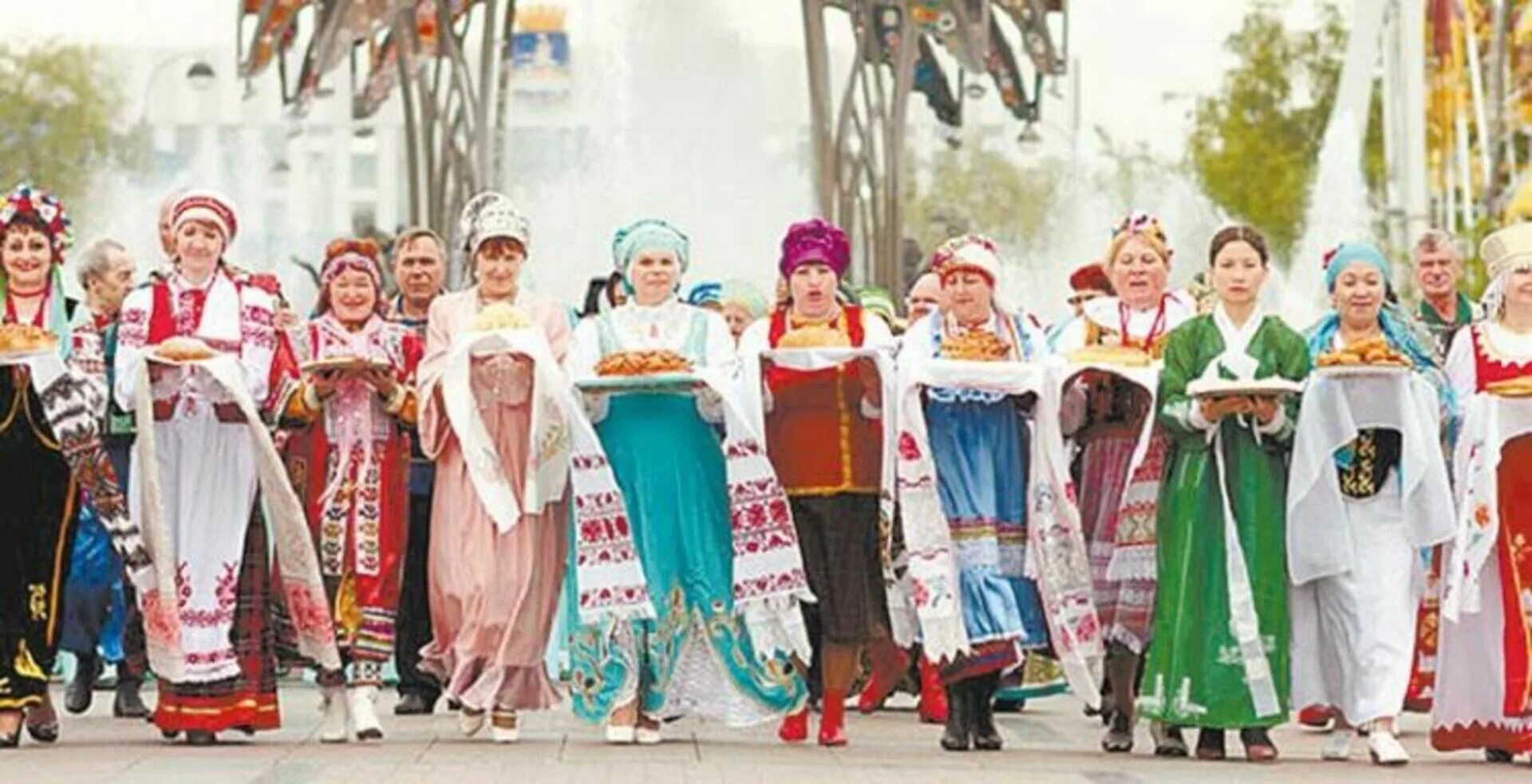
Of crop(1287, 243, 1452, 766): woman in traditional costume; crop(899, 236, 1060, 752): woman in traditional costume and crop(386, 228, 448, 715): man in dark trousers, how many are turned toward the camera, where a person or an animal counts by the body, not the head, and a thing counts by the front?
3

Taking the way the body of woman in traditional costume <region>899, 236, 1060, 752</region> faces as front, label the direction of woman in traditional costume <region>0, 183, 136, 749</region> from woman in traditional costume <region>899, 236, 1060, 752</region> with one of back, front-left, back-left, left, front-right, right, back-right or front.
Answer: right

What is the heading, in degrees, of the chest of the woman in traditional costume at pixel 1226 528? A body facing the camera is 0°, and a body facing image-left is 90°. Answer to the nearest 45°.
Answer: approximately 0°

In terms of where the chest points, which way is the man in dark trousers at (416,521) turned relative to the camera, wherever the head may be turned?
toward the camera

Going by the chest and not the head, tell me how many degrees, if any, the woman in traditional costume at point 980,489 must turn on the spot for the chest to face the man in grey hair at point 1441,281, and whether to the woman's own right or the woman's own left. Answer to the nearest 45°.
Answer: approximately 135° to the woman's own left

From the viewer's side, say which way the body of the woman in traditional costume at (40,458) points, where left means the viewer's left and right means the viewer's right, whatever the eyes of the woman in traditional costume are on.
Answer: facing the viewer

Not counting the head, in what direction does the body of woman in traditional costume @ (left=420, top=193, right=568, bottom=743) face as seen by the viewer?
toward the camera

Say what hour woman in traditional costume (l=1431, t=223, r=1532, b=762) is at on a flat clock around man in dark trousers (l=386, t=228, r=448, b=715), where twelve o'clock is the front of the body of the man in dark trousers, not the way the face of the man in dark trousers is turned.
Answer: The woman in traditional costume is roughly at 10 o'clock from the man in dark trousers.

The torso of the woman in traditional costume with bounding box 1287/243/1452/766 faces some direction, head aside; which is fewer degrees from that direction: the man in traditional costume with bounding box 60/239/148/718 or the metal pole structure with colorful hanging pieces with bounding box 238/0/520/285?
the man in traditional costume

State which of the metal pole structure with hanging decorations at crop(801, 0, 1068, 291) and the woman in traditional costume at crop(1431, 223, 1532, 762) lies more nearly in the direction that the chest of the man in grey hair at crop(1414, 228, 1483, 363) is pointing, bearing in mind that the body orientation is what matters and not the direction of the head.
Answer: the woman in traditional costume
